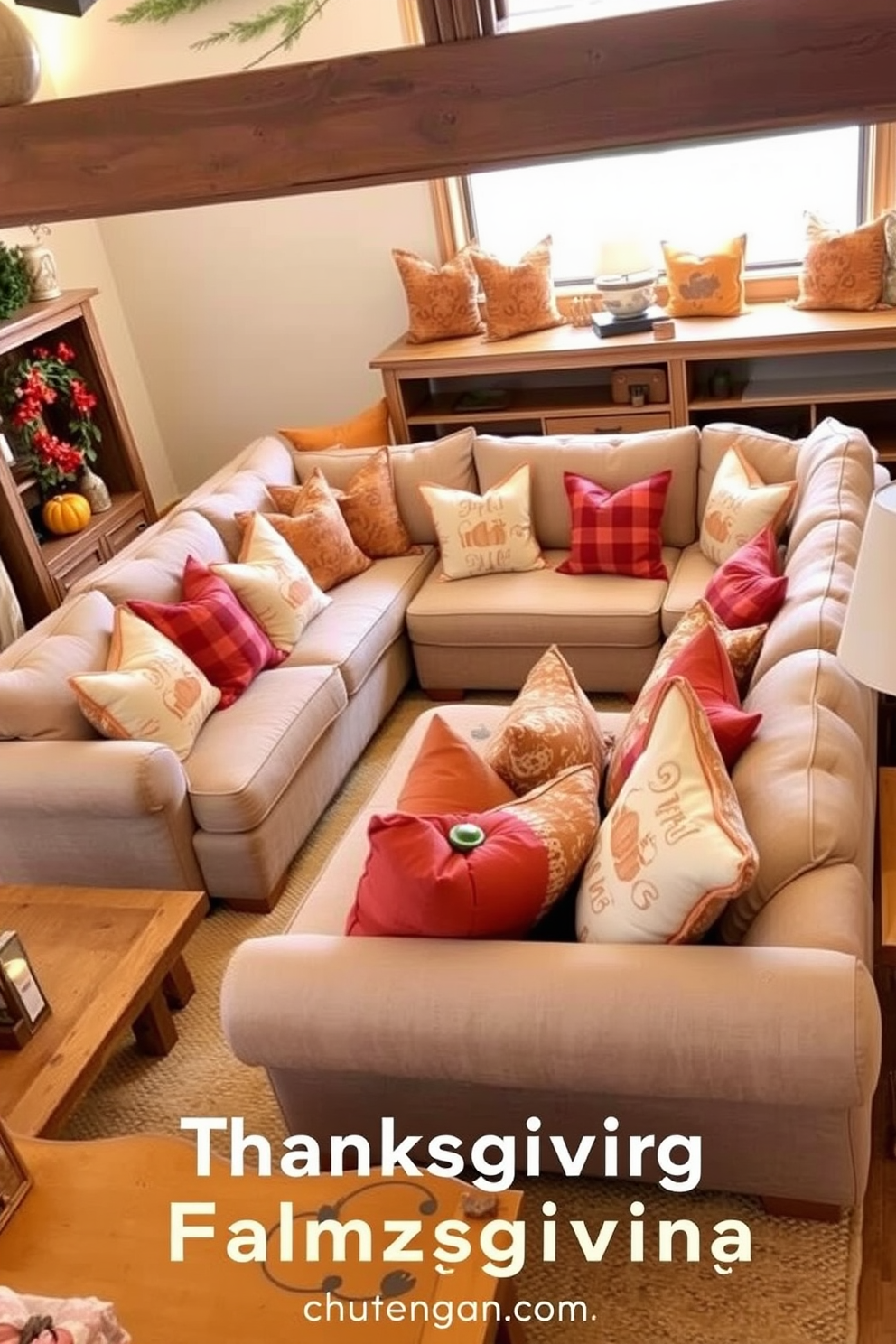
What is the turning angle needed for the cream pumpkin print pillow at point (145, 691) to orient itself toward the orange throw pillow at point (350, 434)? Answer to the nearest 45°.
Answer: approximately 90° to its left

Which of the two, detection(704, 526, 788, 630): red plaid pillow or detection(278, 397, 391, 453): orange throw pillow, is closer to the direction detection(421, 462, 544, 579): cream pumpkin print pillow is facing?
the red plaid pillow

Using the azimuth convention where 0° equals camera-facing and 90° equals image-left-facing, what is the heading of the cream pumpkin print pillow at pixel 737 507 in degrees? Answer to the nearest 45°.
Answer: approximately 45°

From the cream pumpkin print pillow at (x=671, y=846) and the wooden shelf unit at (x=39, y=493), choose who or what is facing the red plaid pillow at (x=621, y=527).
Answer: the wooden shelf unit

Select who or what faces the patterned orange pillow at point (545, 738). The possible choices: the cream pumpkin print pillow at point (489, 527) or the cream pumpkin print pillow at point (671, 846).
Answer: the cream pumpkin print pillow at point (489, 527)

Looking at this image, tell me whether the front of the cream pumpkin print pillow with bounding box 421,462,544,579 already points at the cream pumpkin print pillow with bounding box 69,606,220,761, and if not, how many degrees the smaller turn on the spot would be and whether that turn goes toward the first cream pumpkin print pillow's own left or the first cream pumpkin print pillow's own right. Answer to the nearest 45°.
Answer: approximately 45° to the first cream pumpkin print pillow's own right

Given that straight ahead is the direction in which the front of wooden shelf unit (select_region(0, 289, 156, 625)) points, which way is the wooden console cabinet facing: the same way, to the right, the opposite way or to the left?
to the right

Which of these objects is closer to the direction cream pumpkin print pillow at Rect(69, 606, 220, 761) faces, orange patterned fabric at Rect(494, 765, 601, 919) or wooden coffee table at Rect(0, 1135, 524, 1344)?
the orange patterned fabric
